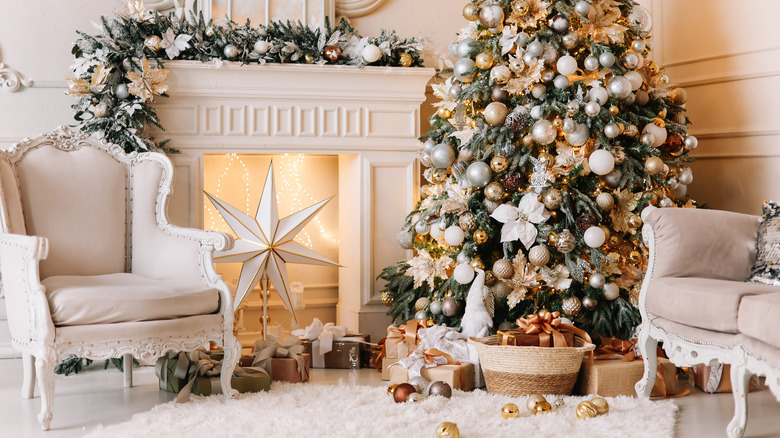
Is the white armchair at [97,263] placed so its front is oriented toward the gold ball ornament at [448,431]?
yes

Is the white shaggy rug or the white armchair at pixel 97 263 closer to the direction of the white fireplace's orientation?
the white shaggy rug

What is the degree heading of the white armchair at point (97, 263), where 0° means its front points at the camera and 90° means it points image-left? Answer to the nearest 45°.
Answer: approximately 315°

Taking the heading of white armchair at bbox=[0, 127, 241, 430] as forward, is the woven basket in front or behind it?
in front

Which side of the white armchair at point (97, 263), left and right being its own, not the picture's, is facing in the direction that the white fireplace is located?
left

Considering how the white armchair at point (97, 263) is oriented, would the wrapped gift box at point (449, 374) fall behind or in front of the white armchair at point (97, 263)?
in front

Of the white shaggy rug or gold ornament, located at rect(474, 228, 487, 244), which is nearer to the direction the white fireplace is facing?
the white shaggy rug

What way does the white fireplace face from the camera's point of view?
toward the camera

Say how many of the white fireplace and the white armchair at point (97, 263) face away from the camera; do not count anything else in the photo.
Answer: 0

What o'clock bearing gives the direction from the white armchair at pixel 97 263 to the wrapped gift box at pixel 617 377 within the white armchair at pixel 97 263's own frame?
The wrapped gift box is roughly at 11 o'clock from the white armchair.

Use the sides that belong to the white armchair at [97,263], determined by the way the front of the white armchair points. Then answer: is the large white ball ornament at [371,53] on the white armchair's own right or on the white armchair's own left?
on the white armchair's own left
